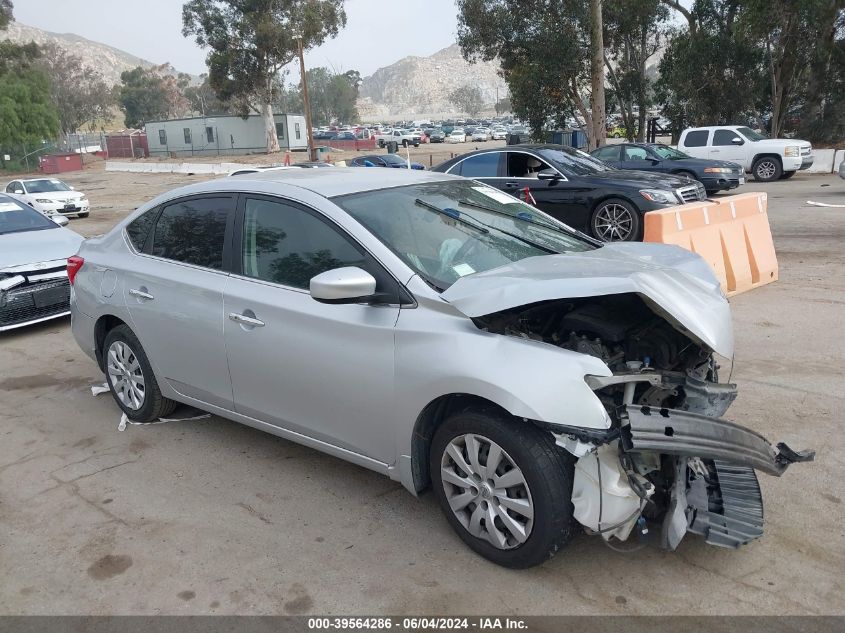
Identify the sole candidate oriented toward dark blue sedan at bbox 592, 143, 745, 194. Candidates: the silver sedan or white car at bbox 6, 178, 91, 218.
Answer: the white car

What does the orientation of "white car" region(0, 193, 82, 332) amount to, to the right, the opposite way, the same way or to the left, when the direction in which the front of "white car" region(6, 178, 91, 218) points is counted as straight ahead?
the same way

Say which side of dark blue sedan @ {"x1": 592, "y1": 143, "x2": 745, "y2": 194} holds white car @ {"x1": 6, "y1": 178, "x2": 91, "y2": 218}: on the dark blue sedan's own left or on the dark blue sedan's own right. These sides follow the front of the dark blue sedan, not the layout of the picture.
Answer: on the dark blue sedan's own right

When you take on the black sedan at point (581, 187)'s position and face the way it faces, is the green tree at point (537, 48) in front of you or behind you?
behind

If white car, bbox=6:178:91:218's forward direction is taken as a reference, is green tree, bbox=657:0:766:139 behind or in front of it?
in front

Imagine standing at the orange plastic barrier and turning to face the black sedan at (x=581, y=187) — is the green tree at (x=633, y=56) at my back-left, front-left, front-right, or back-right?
front-right

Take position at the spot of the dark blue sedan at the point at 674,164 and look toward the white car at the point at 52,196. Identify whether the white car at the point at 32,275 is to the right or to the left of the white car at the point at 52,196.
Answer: left

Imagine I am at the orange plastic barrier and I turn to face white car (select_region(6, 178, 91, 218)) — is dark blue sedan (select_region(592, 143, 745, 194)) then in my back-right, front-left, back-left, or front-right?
front-right

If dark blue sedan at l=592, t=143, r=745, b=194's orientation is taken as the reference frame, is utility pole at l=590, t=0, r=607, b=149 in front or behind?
behind

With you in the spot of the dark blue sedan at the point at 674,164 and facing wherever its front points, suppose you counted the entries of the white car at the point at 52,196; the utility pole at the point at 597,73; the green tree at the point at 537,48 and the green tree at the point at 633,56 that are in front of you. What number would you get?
0

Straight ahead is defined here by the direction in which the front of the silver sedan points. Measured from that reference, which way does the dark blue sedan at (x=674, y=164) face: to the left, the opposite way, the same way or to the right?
the same way

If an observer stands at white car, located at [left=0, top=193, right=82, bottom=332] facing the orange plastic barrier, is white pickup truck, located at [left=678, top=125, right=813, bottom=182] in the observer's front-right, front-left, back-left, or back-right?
front-left

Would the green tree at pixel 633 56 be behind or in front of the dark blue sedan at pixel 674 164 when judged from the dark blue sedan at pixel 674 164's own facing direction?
behind

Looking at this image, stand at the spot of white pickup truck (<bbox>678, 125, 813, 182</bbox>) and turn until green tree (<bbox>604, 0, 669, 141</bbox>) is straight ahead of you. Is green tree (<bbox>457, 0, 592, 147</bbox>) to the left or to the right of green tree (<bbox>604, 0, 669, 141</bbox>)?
left

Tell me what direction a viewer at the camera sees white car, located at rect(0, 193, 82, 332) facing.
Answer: facing the viewer and to the right of the viewer

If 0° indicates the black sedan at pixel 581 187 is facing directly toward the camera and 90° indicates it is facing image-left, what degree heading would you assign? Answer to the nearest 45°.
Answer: approximately 315°

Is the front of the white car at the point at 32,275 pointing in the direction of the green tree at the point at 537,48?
no
